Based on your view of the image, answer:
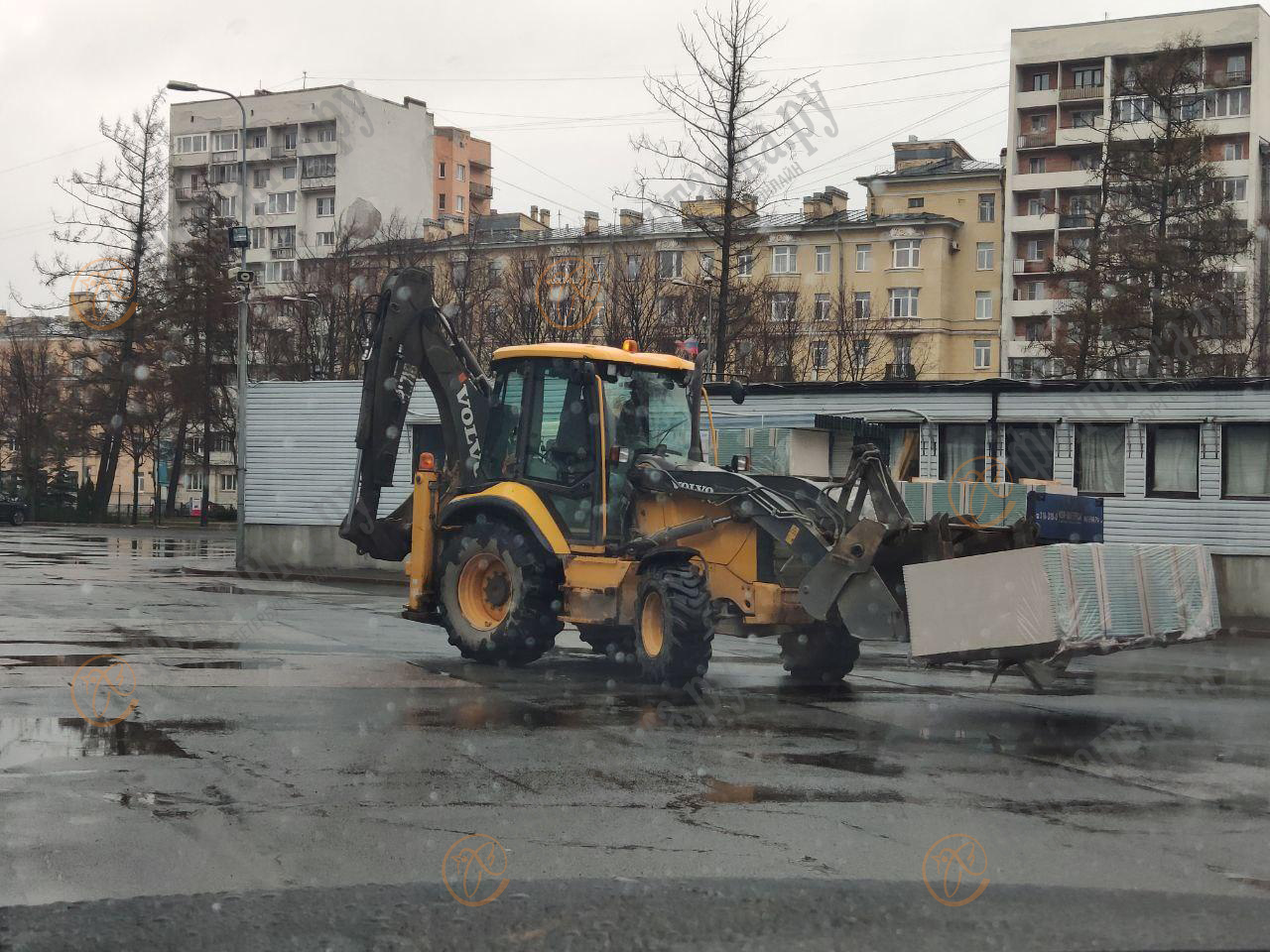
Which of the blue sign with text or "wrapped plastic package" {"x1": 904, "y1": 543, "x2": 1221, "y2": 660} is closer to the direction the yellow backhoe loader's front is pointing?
the wrapped plastic package

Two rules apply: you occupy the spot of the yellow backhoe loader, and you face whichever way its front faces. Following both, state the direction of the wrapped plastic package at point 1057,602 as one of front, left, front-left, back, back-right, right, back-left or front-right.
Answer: front

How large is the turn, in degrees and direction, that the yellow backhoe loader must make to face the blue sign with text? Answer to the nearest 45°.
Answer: approximately 90° to its left
